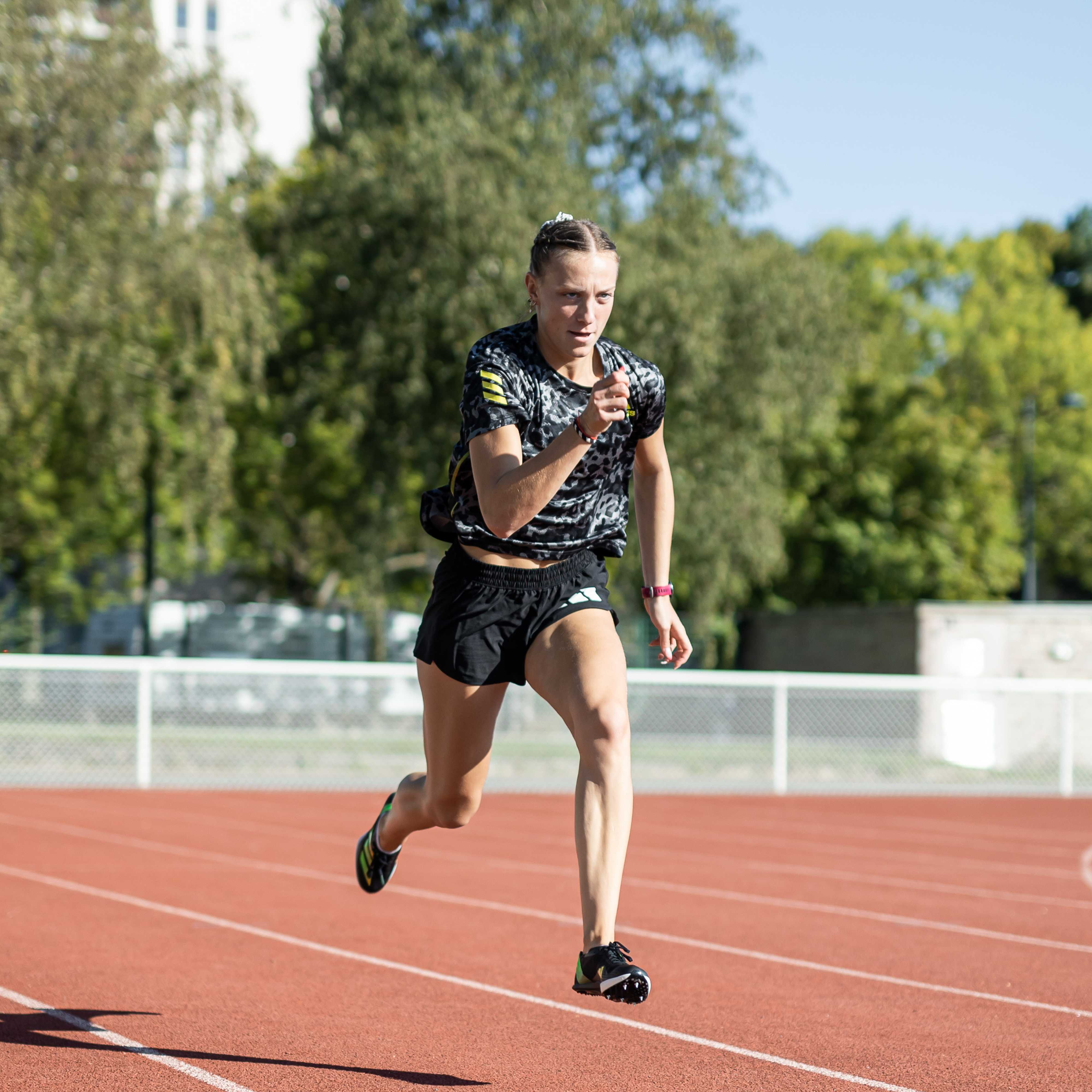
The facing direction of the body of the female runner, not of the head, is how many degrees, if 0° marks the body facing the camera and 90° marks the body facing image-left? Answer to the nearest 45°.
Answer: approximately 315°

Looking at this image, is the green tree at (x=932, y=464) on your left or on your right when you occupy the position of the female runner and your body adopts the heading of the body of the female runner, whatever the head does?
on your left

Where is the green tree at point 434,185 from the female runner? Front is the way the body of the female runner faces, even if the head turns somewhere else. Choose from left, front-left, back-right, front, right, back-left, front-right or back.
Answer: back-left

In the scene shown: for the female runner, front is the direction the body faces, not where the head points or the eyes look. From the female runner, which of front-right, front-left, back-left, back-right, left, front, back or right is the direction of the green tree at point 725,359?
back-left

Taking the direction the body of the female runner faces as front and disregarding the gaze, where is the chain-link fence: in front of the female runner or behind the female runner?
behind
